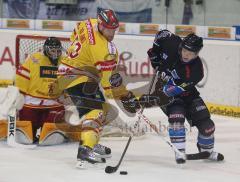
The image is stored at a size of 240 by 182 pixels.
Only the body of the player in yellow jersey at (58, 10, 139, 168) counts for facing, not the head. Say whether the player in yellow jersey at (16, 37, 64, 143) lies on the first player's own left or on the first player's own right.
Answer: on the first player's own left

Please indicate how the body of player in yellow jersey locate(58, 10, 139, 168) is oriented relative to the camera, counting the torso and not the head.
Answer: to the viewer's right

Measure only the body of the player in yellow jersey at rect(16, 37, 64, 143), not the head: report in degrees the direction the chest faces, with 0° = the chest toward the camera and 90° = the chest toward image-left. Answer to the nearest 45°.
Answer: approximately 315°

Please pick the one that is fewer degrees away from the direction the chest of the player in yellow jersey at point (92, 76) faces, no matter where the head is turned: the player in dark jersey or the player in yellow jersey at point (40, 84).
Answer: the player in dark jersey

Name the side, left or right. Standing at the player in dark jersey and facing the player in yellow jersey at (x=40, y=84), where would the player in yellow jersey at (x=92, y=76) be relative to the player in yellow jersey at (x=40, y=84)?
left
